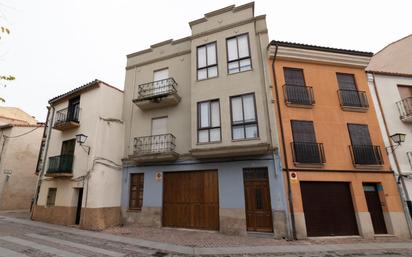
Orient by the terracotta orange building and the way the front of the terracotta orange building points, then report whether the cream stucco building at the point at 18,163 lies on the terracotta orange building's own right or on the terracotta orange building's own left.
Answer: on the terracotta orange building's own right

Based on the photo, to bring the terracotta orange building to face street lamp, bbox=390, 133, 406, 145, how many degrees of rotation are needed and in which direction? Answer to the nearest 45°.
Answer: approximately 135° to its left

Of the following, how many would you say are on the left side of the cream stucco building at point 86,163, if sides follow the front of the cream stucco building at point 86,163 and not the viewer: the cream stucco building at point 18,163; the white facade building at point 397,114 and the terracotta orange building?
2

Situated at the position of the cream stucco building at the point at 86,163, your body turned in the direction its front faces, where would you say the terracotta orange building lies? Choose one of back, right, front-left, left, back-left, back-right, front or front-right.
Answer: left

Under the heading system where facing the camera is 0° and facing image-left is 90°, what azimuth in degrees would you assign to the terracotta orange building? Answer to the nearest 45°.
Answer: approximately 0°

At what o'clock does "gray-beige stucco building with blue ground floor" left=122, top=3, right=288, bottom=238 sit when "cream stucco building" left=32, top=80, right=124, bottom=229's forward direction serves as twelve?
"gray-beige stucco building with blue ground floor" left=122, top=3, right=288, bottom=238 is roughly at 9 o'clock from "cream stucco building" left=32, top=80, right=124, bottom=229.

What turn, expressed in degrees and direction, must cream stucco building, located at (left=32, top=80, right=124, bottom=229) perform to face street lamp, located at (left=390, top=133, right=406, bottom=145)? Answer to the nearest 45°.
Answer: approximately 90° to its left

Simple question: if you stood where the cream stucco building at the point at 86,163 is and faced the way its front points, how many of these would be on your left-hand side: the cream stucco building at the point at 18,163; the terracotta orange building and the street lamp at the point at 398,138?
2
